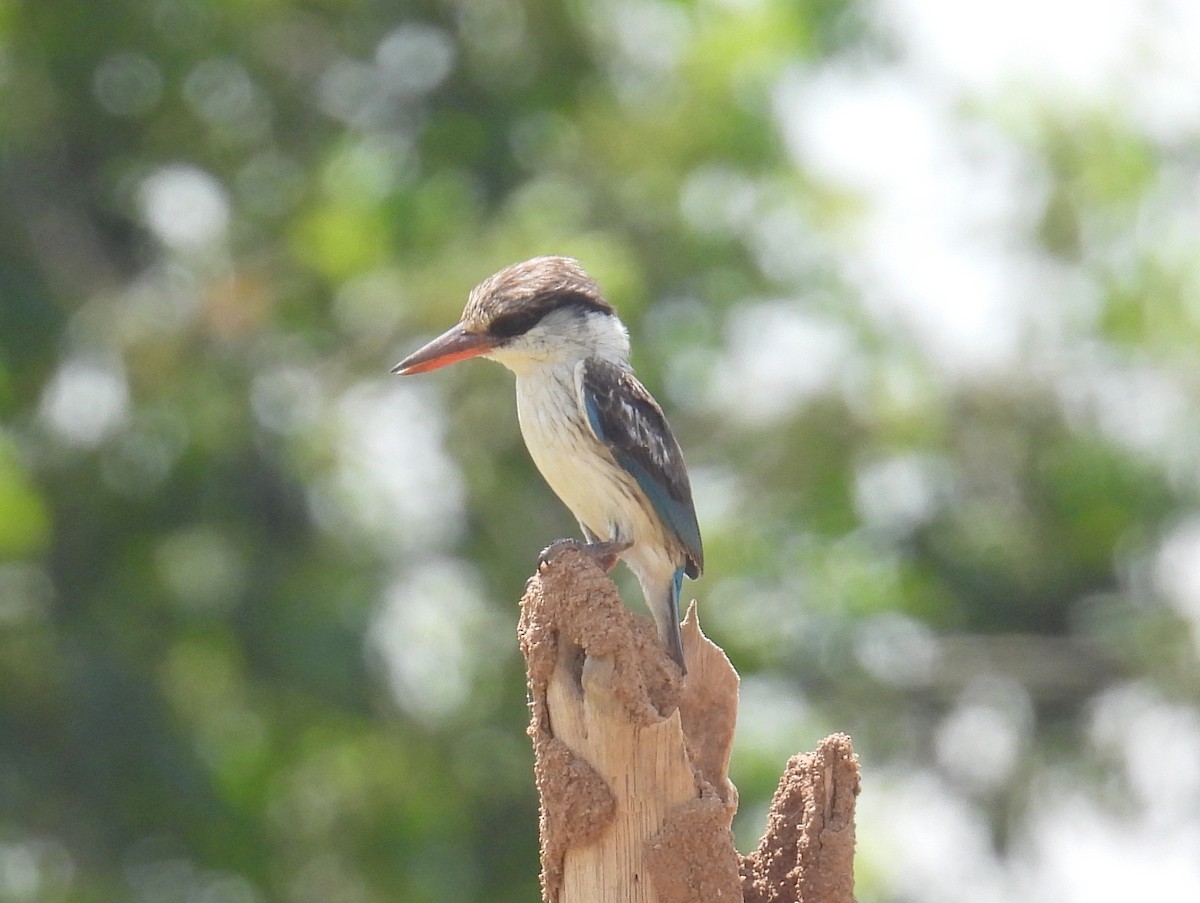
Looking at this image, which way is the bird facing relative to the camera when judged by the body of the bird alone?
to the viewer's left
